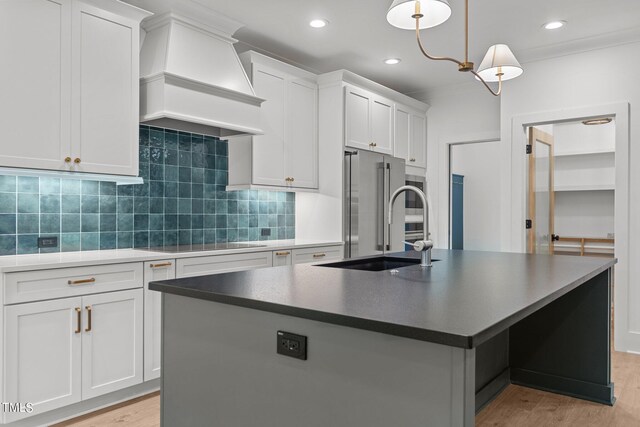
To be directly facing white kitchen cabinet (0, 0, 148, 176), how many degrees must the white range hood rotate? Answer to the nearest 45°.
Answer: approximately 90° to its right

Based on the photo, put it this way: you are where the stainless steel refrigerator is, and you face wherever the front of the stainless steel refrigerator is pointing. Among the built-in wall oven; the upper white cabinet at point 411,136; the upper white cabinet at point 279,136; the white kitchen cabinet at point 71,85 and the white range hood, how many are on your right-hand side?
3

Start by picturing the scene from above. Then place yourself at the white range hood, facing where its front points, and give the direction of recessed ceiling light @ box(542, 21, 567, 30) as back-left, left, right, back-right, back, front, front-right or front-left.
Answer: front-left

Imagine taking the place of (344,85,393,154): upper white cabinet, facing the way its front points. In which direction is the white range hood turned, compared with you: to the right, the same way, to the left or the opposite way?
the same way

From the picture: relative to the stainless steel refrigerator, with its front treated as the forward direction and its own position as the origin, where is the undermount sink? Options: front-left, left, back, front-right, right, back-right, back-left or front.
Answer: front-right

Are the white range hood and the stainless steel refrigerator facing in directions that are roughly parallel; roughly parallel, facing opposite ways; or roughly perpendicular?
roughly parallel

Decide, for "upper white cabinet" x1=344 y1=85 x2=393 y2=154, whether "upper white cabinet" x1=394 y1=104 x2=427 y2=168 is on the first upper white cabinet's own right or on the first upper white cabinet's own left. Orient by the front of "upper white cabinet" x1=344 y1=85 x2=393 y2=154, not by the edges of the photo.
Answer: on the first upper white cabinet's own left

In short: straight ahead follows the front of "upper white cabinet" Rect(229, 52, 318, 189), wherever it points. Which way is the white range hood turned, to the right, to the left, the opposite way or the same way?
the same way

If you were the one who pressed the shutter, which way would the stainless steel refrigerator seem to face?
facing the viewer and to the right of the viewer

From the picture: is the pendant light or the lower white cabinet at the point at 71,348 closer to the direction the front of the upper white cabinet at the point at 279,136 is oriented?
the pendant light

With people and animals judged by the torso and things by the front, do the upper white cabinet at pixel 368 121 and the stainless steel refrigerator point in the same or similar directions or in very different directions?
same or similar directions

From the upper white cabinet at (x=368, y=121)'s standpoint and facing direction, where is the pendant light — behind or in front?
in front

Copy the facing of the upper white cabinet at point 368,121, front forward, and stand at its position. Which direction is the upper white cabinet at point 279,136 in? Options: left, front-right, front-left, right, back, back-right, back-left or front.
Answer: right

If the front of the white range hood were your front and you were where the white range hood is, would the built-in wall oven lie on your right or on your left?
on your left

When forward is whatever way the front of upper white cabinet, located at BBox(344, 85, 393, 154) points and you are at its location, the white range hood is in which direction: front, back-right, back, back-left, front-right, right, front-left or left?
right

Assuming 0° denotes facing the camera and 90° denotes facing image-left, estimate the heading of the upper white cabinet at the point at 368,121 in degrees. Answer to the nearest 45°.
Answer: approximately 315°

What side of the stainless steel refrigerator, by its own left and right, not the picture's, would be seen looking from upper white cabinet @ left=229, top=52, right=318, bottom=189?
right

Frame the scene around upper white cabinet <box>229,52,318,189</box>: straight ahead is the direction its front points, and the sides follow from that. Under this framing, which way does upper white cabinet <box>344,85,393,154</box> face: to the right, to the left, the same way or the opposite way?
the same way

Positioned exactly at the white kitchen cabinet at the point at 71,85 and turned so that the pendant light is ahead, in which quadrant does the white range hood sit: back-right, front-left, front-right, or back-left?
front-left

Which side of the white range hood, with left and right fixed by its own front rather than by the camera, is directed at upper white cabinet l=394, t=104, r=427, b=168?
left

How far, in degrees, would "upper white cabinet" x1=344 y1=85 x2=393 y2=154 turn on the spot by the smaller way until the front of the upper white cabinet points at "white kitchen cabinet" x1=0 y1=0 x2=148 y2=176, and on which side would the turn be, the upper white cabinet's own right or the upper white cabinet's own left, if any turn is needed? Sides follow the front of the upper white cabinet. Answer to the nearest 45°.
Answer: approximately 90° to the upper white cabinet's own right

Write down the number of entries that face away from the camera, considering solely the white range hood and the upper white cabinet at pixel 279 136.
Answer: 0
